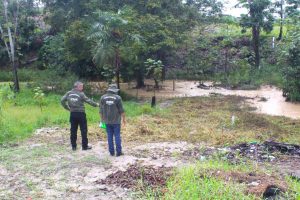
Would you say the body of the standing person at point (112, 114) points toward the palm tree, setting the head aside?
yes

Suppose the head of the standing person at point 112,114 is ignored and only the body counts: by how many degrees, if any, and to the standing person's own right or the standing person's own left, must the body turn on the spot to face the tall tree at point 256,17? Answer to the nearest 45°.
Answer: approximately 45° to the standing person's own right

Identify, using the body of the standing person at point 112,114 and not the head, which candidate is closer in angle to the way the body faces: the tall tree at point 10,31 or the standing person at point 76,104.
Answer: the tall tree

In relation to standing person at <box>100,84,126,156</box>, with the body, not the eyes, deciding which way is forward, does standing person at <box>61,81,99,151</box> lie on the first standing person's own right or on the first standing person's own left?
on the first standing person's own left

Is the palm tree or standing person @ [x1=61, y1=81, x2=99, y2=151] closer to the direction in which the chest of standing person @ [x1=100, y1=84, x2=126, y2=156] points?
the palm tree

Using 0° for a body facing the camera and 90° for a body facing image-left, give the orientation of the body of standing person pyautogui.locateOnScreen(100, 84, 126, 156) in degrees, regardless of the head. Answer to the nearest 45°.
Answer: approximately 180°
